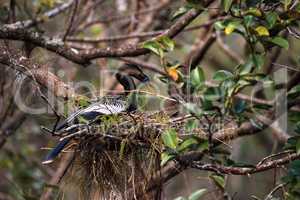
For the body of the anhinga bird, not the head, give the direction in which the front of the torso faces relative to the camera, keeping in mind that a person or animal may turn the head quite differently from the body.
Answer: to the viewer's right

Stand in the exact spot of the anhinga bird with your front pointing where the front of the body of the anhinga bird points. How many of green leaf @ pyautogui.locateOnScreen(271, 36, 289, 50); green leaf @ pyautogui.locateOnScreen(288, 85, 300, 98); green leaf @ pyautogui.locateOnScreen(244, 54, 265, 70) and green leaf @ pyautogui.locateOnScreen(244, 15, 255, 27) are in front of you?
4

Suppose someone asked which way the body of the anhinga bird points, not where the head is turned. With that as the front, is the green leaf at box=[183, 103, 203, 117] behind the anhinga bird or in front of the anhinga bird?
in front

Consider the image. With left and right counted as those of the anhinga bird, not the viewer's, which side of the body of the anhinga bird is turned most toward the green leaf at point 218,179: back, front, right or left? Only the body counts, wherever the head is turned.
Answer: front

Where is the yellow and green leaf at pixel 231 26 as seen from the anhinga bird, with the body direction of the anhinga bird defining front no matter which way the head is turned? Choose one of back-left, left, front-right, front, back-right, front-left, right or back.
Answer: front

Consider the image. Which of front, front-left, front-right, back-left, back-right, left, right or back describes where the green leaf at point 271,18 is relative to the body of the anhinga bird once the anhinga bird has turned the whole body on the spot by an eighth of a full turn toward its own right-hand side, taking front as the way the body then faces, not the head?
front-left

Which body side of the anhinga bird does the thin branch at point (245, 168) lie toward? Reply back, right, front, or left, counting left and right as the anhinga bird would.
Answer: front

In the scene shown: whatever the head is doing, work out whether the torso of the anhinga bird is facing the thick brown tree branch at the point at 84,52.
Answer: no

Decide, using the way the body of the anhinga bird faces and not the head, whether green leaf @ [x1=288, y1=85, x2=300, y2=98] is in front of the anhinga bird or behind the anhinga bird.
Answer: in front

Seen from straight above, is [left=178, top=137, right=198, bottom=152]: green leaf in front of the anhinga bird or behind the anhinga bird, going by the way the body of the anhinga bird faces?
in front
